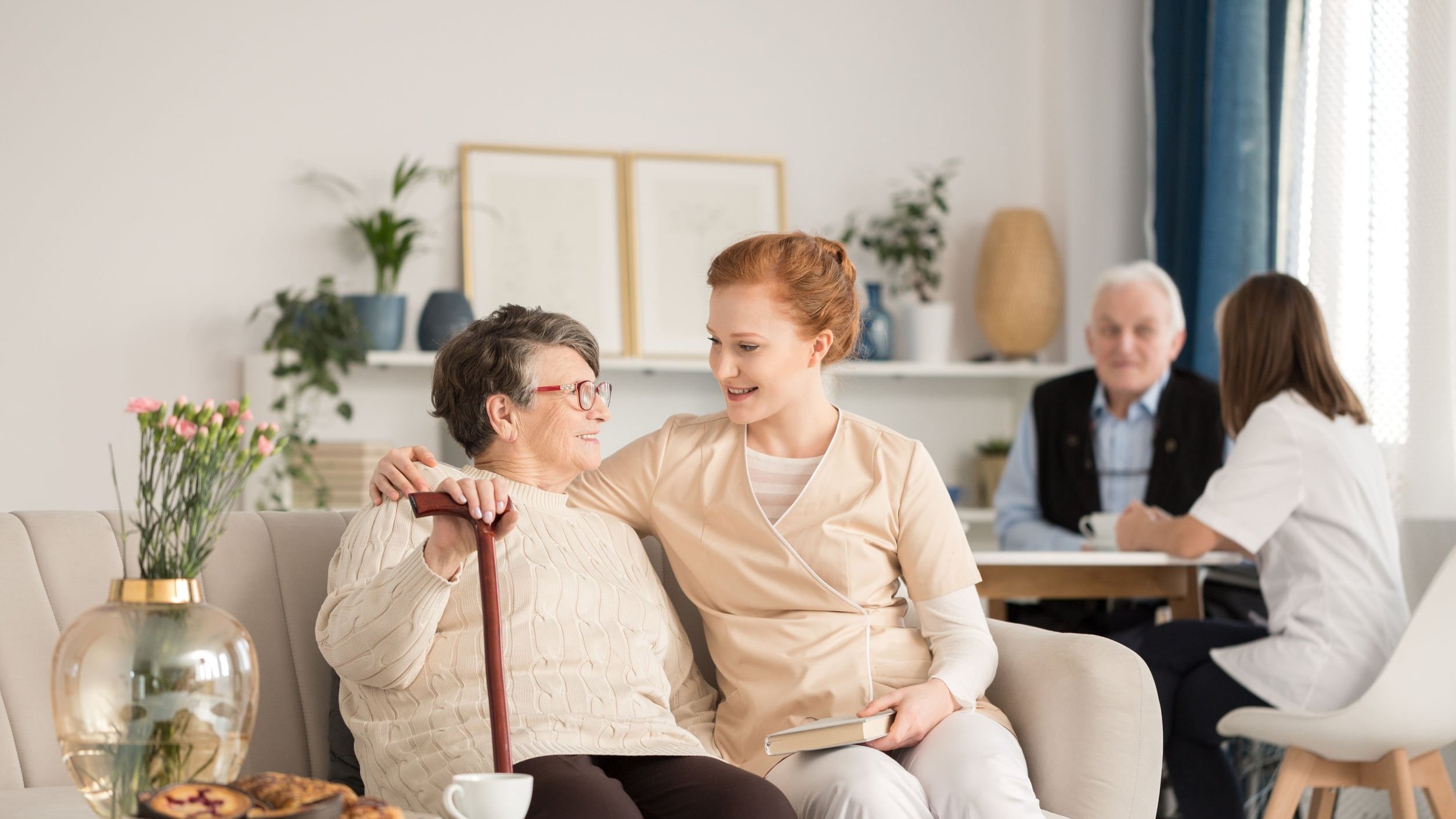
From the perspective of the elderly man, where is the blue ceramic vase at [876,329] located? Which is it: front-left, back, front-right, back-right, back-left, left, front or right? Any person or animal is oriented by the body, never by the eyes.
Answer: back-right

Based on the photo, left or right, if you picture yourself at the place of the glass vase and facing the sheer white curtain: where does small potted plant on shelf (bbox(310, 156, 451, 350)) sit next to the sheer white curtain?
left

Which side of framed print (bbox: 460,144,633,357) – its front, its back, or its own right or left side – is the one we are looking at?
front

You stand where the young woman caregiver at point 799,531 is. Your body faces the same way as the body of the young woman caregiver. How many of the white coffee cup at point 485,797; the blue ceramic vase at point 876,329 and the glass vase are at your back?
1

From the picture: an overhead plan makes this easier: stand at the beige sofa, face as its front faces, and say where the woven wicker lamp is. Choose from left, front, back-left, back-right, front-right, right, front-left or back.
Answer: back-left

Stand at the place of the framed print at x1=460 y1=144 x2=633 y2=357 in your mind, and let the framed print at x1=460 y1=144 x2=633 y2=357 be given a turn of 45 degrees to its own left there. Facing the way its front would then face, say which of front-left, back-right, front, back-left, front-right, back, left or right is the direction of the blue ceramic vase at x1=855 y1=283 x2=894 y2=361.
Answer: front-left

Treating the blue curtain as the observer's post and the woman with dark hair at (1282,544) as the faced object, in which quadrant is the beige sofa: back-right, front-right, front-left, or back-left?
front-right

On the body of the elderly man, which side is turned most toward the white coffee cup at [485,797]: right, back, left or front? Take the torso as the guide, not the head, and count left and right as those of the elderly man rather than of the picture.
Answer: front

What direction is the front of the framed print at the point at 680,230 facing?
toward the camera

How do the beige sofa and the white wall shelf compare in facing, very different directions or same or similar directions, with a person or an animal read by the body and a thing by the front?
same or similar directions

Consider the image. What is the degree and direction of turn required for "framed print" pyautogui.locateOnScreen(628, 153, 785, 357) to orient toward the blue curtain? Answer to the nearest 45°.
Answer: approximately 90° to its left

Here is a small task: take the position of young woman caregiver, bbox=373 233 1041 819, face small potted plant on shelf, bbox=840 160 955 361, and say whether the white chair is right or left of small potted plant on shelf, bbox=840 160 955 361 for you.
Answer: right

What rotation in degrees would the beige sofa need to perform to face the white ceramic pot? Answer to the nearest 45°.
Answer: approximately 135° to its left

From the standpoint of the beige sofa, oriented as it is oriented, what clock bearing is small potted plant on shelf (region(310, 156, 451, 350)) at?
The small potted plant on shelf is roughly at 6 o'clock from the beige sofa.

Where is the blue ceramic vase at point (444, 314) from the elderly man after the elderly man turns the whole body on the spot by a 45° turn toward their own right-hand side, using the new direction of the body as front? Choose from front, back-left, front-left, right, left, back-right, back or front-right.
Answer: front-right

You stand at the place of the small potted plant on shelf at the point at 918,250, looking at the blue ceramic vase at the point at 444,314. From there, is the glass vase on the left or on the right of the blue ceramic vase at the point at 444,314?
left

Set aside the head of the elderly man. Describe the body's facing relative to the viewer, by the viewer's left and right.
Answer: facing the viewer

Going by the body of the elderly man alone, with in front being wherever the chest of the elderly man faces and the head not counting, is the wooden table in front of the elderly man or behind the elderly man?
in front

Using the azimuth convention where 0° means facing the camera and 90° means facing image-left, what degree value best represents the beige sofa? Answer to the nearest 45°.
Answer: approximately 0°

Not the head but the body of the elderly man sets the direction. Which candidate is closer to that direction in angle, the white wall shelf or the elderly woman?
the elderly woman

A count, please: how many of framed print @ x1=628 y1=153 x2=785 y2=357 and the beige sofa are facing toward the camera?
2

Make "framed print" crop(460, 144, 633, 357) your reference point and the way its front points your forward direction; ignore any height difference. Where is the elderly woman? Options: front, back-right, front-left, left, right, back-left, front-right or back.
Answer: front
